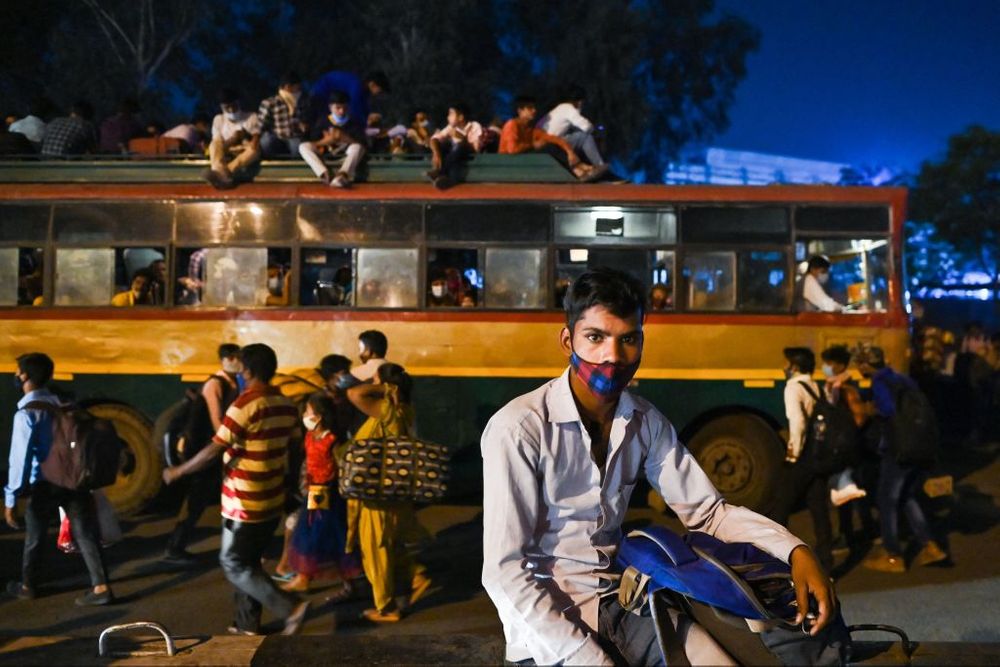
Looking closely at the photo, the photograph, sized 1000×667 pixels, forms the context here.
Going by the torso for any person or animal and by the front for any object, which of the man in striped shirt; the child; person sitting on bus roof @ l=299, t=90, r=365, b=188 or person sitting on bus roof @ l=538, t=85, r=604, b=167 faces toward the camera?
person sitting on bus roof @ l=299, t=90, r=365, b=188

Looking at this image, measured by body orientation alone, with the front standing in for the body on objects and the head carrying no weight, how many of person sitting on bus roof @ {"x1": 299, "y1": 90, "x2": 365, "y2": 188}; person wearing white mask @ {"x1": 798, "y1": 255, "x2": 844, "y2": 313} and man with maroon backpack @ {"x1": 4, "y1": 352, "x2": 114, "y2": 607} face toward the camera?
1

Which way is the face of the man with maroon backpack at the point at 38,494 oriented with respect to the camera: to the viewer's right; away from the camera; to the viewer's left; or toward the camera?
to the viewer's left

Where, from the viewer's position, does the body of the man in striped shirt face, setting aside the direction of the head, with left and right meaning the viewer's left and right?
facing away from the viewer and to the left of the viewer

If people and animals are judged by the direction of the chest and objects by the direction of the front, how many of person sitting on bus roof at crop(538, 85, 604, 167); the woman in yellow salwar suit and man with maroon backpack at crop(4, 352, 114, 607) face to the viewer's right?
1

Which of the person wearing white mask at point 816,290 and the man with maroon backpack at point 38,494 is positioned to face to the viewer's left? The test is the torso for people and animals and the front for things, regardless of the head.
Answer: the man with maroon backpack

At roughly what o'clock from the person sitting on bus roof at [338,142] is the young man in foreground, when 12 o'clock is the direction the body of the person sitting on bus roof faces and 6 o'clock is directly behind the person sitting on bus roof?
The young man in foreground is roughly at 12 o'clock from the person sitting on bus roof.

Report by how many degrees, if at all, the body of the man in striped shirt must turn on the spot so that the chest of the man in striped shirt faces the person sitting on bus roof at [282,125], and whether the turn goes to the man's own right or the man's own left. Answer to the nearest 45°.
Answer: approximately 45° to the man's own right

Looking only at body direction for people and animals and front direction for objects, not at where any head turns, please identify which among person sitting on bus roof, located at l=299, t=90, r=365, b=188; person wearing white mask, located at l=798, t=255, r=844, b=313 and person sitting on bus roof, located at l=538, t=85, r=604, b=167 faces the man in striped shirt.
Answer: person sitting on bus roof, located at l=299, t=90, r=365, b=188

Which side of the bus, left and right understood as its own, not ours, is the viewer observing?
right

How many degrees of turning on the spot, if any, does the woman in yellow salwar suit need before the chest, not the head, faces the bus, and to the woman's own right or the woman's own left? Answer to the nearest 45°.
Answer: approximately 90° to the woman's own right

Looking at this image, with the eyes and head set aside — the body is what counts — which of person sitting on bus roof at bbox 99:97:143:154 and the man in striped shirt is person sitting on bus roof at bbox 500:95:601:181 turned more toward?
the man in striped shirt

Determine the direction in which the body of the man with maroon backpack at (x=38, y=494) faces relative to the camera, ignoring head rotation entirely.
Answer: to the viewer's left

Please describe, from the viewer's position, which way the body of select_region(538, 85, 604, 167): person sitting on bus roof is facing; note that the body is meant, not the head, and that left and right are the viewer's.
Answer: facing to the right of the viewer
